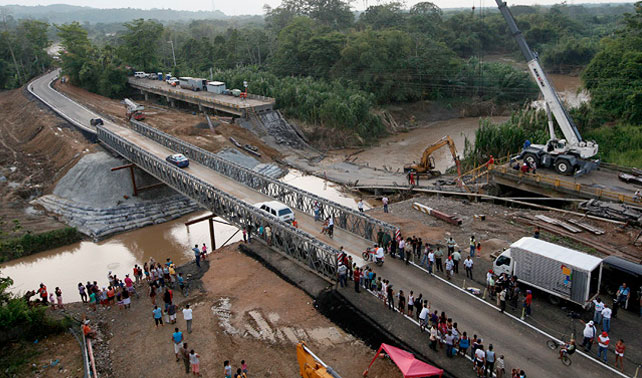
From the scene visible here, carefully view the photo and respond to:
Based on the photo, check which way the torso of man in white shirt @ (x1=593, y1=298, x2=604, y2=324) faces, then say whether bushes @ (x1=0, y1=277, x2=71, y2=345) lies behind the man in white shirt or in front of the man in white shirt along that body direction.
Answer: in front

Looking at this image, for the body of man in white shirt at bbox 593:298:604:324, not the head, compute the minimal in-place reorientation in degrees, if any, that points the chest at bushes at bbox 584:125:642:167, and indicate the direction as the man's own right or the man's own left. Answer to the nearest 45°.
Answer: approximately 135° to the man's own right
